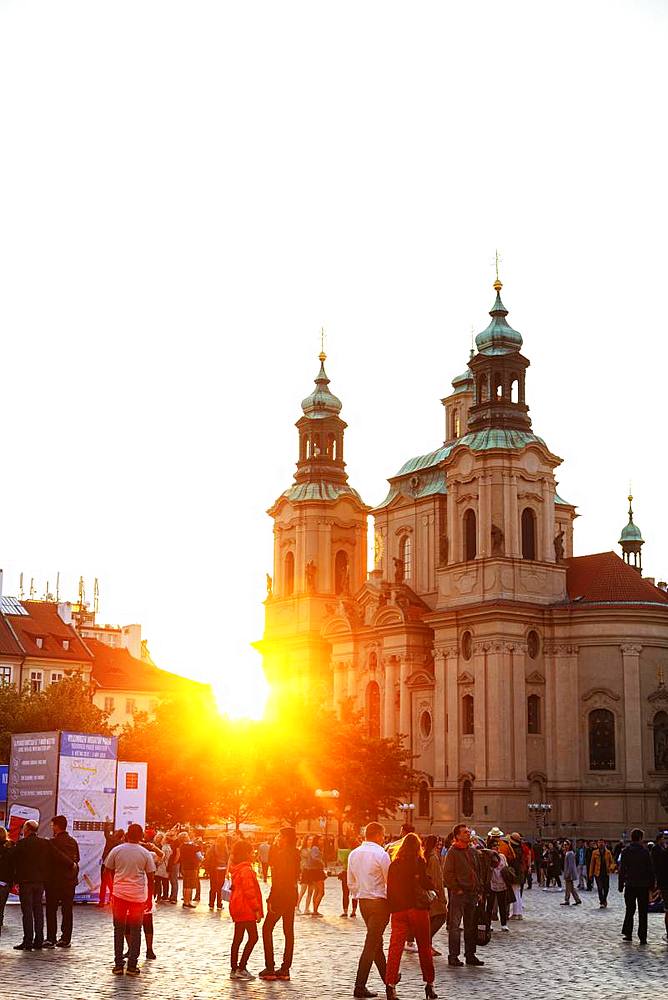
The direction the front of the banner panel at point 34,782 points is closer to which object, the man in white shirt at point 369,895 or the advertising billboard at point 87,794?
the man in white shirt

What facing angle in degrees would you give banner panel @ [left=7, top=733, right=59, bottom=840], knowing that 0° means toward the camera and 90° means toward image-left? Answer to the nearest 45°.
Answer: approximately 0°

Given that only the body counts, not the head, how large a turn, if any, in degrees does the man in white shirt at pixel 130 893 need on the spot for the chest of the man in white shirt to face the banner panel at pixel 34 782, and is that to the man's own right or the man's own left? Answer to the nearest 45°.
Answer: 0° — they already face it

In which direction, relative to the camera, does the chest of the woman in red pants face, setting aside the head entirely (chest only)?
away from the camera

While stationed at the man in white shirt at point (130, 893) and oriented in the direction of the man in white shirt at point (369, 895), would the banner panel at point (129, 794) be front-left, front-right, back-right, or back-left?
back-left

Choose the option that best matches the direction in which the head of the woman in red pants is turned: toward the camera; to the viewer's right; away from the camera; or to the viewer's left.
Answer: away from the camera

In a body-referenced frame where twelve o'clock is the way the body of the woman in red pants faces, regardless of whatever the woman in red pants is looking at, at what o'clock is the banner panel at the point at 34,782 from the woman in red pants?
The banner panel is roughly at 11 o'clock from the woman in red pants.

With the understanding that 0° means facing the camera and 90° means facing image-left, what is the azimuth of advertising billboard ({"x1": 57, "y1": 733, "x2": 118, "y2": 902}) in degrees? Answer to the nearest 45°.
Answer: approximately 0°

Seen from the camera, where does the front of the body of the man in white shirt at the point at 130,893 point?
away from the camera

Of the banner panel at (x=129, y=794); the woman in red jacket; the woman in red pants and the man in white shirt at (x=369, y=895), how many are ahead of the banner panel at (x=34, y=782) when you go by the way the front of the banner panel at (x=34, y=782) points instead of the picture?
3
